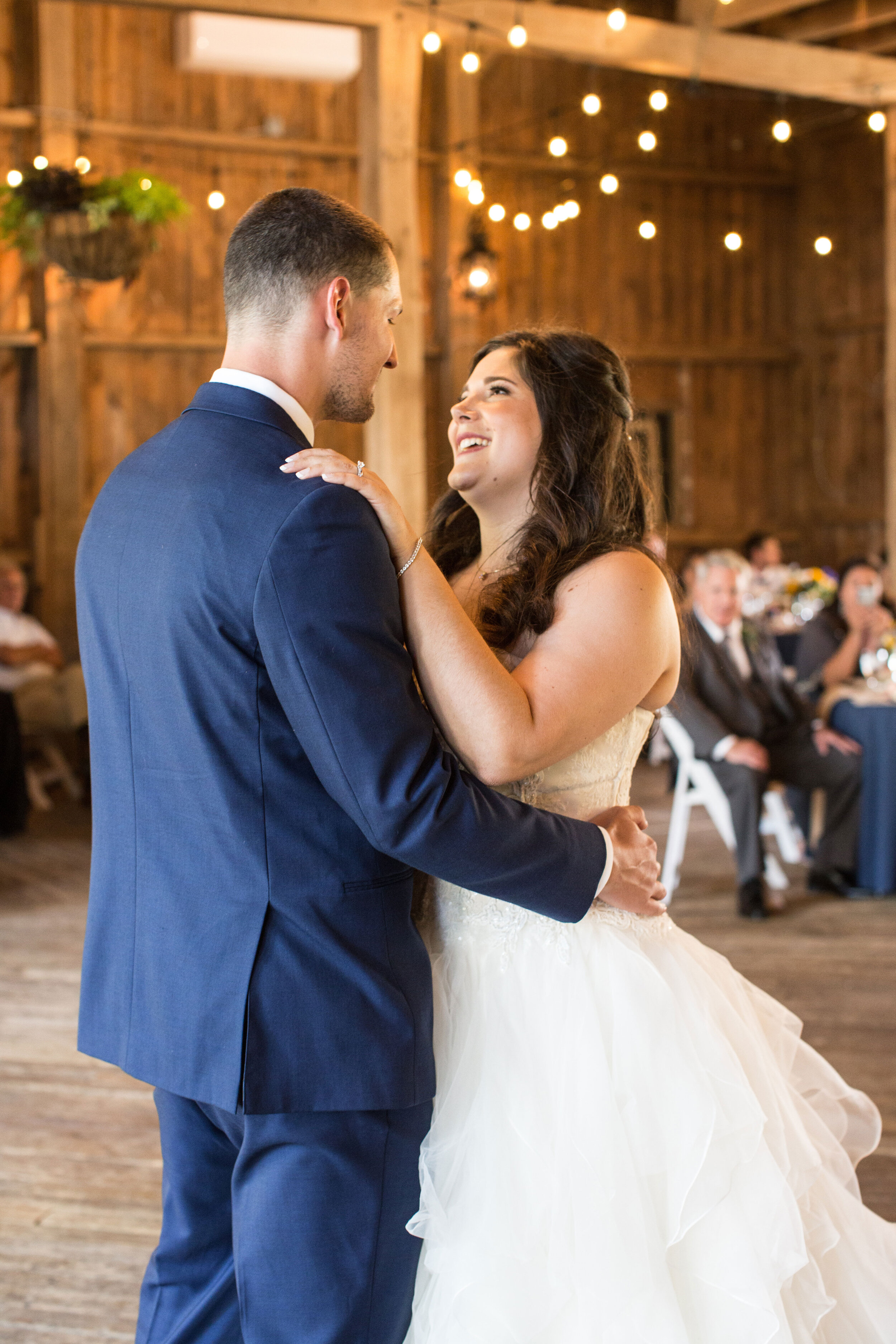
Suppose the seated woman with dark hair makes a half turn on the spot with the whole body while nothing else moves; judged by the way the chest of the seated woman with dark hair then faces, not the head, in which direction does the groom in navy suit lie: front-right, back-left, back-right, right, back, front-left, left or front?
back-left

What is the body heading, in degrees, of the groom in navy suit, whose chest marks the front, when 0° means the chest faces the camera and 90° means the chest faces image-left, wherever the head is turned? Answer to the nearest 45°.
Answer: approximately 225°

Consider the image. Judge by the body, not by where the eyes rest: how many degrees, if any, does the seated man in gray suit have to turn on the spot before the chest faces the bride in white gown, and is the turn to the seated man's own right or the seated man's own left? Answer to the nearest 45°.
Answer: approximately 45° to the seated man's own right

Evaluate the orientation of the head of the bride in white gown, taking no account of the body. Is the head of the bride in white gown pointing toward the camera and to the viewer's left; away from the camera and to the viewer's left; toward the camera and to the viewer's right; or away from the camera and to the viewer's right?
toward the camera and to the viewer's left

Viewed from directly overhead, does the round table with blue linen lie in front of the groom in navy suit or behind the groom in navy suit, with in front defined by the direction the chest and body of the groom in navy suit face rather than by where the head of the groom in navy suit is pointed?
in front

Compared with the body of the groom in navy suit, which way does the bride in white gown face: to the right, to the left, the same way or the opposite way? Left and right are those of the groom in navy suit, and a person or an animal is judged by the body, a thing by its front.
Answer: the opposite way

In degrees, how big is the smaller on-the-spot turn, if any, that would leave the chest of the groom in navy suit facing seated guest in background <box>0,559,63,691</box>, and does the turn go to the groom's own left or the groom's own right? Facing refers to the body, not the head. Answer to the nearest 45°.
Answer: approximately 45° to the groom's own left

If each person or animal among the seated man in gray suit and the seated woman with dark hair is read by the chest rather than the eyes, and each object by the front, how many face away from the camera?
0

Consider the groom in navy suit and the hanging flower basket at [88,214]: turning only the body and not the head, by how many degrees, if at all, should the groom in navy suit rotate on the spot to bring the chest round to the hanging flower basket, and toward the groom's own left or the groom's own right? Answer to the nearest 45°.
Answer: approximately 45° to the groom's own left

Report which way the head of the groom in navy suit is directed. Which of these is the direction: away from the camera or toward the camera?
away from the camera

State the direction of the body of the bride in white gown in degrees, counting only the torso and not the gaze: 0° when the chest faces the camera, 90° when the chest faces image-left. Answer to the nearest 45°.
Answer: approximately 45°
